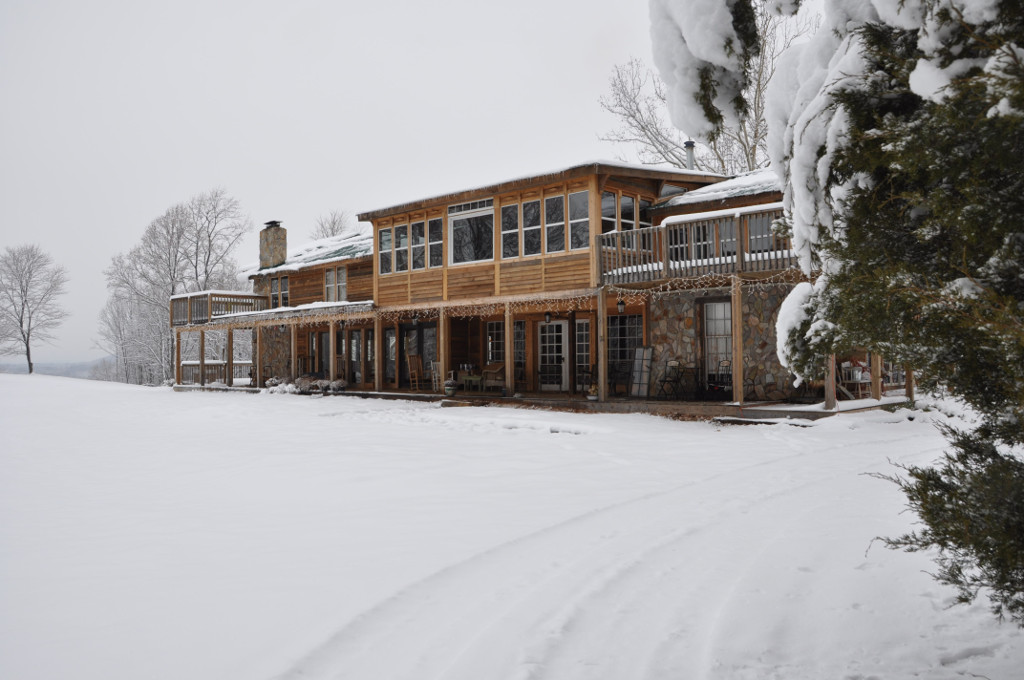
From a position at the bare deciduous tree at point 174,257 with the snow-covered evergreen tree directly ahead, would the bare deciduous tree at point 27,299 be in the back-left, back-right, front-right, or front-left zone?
back-right

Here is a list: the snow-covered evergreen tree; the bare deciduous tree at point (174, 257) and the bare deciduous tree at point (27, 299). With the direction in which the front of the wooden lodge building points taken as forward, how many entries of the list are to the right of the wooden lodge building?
2

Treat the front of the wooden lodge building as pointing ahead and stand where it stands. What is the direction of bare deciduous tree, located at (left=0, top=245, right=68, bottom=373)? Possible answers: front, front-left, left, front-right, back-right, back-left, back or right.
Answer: right

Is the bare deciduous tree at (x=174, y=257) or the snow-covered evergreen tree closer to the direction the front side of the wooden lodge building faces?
the snow-covered evergreen tree

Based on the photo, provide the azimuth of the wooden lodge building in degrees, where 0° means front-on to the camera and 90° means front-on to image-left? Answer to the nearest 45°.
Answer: approximately 45°

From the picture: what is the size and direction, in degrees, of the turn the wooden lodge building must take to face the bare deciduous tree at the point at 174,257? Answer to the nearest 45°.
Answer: approximately 90° to its right

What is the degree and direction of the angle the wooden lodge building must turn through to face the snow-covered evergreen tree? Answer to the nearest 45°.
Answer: approximately 45° to its left

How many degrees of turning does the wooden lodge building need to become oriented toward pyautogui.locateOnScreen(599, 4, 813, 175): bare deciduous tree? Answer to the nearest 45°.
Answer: approximately 135° to its right
